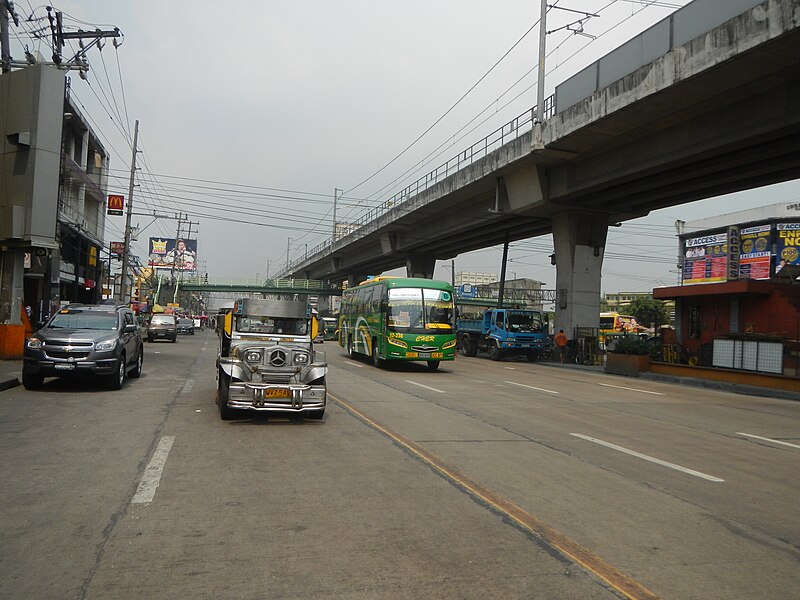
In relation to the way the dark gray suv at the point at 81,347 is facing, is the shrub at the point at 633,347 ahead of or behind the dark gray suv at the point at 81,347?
behind

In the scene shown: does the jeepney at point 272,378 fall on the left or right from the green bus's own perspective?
on its right

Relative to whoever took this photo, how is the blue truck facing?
facing the viewer and to the right of the viewer

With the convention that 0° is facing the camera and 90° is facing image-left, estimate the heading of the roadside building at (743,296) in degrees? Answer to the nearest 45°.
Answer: approximately 45°

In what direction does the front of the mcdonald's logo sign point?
toward the camera

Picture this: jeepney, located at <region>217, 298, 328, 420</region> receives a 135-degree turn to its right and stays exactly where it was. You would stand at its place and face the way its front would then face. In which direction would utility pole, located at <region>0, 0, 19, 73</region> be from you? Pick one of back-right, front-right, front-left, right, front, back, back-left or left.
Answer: front

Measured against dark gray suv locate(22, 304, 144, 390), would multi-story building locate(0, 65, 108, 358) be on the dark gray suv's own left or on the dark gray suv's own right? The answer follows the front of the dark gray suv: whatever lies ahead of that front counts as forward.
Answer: on the dark gray suv's own right

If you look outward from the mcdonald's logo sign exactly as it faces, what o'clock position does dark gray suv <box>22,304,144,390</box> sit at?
The dark gray suv is roughly at 12 o'clock from the mcdonald's logo sign.

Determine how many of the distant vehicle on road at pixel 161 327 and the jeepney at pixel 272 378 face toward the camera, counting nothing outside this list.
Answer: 2

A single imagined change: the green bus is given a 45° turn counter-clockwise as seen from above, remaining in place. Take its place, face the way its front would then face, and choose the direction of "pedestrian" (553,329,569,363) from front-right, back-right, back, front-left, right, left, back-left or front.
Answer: front-left

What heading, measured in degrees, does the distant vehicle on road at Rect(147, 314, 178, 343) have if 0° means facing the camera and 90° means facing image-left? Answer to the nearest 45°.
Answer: approximately 0°

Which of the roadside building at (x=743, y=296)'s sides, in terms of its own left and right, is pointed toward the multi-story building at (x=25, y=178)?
front

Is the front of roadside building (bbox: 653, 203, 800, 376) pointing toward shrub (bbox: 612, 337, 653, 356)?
yes

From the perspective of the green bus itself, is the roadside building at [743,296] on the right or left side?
on its left

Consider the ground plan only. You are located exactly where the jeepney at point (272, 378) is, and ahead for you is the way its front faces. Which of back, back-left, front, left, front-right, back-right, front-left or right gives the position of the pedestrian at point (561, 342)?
back-left

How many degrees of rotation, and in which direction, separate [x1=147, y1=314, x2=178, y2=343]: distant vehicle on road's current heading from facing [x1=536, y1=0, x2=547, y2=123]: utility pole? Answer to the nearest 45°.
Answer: approximately 45° to its left
